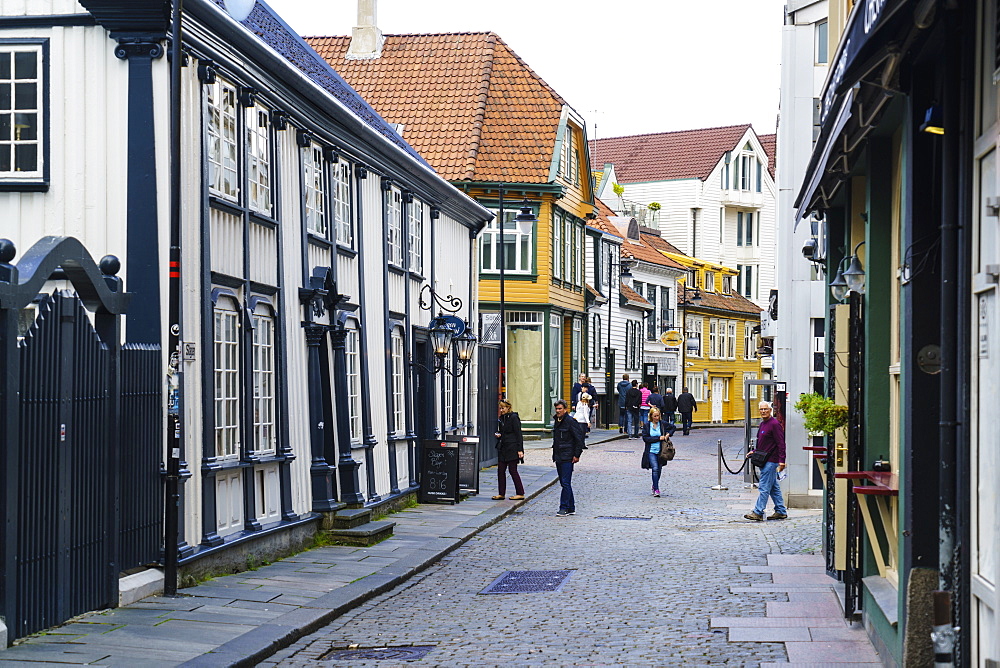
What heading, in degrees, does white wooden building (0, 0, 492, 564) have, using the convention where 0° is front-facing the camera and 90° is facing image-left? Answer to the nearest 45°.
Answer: approximately 315°

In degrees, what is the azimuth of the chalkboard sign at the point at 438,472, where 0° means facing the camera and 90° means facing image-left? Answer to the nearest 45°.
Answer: approximately 0°

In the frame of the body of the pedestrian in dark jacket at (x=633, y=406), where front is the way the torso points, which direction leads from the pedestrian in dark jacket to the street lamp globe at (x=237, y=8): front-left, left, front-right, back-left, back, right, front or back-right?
back

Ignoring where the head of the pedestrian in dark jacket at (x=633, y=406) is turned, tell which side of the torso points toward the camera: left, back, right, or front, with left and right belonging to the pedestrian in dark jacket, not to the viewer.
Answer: back

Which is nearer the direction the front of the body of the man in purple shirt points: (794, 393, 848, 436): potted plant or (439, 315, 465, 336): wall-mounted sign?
the wall-mounted sign

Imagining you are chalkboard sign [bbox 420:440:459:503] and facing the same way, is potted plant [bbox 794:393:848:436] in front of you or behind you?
in front

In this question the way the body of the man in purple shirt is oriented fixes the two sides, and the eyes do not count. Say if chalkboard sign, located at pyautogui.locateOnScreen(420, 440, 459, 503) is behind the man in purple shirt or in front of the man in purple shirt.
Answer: in front

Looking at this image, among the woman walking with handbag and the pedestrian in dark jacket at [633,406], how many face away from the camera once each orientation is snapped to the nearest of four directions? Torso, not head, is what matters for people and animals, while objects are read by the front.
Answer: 1

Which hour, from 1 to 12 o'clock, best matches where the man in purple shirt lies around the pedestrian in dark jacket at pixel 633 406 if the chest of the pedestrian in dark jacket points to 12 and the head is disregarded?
The man in purple shirt is roughly at 6 o'clock from the pedestrian in dark jacket.

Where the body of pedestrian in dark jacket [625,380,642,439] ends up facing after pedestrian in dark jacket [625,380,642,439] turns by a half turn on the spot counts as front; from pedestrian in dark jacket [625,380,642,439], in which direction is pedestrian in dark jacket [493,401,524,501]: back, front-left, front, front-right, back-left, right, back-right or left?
front
